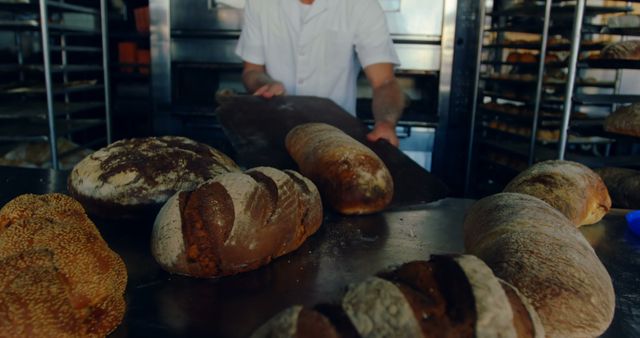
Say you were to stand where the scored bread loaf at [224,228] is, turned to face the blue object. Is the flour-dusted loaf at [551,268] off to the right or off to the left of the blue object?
right

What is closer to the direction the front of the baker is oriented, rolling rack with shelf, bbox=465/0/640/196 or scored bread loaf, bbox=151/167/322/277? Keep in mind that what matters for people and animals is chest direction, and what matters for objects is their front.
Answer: the scored bread loaf

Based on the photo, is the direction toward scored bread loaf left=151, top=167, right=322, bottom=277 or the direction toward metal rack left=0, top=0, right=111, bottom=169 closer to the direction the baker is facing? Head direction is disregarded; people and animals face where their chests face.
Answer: the scored bread loaf

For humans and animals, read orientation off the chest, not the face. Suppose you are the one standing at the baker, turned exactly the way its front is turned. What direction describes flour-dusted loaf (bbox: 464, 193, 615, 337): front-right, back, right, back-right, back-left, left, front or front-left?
front

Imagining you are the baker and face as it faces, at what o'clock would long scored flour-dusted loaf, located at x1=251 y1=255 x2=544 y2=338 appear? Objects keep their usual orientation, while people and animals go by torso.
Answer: The long scored flour-dusted loaf is roughly at 12 o'clock from the baker.

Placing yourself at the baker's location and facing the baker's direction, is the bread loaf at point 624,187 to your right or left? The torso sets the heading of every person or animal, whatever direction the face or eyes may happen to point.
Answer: on your left

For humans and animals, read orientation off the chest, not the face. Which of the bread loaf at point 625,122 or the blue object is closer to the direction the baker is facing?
the blue object

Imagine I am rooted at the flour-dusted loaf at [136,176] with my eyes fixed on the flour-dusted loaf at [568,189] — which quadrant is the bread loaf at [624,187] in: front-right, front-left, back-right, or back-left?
front-left

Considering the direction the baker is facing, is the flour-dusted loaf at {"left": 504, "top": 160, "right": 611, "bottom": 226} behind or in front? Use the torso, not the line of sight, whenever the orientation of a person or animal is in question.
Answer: in front

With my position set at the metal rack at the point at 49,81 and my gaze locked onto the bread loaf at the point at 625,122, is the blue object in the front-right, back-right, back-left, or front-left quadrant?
front-right

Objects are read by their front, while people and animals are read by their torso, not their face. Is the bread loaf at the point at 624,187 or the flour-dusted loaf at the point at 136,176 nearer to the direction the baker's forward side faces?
the flour-dusted loaf

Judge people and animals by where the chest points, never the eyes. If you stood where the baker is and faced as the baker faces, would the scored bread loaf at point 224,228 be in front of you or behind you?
in front

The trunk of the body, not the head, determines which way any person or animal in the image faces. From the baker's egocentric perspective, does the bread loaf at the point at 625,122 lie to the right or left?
on its left

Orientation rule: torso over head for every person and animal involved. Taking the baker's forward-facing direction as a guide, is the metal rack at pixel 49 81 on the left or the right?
on its right

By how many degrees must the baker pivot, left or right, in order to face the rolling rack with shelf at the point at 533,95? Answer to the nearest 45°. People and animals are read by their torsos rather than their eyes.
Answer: approximately 135° to its left

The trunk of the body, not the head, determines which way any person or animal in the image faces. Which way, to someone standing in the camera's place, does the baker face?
facing the viewer
